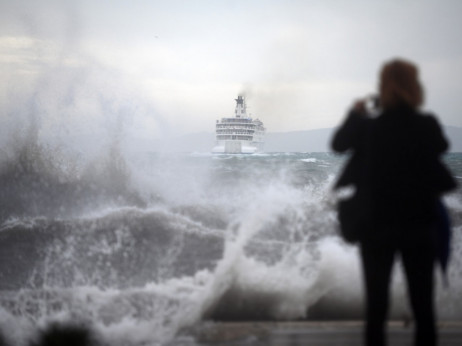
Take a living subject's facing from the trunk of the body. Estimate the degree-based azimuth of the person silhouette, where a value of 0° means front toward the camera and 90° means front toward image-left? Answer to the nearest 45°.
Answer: approximately 180°
